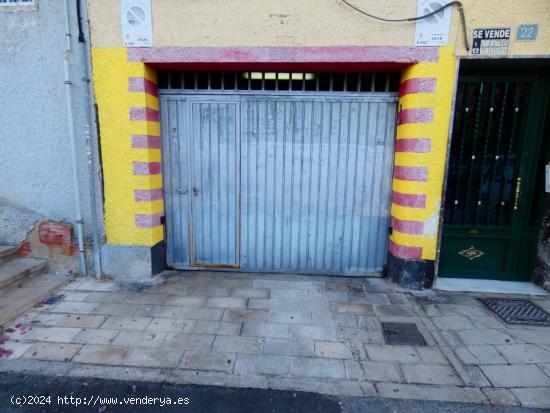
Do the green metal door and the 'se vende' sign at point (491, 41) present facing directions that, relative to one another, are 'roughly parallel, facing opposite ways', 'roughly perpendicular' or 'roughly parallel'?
roughly parallel

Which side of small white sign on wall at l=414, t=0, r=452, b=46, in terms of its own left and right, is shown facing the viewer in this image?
front

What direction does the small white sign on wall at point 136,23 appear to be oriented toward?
toward the camera

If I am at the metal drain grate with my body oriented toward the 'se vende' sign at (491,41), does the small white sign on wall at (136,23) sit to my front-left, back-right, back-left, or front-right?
front-left

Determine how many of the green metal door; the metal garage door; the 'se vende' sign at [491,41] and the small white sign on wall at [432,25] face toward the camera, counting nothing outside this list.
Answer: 4

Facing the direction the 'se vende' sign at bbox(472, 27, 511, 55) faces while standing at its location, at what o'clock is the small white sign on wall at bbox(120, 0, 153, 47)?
The small white sign on wall is roughly at 2 o'clock from the 'se vende' sign.

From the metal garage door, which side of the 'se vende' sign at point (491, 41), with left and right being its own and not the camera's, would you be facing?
right

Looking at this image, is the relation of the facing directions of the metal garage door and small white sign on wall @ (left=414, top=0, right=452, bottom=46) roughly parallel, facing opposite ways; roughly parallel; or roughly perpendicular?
roughly parallel

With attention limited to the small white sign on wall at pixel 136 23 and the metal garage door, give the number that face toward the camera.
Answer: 2

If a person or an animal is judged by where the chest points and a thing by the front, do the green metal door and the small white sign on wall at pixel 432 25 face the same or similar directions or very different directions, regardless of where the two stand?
same or similar directions

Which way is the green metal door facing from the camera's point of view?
toward the camera

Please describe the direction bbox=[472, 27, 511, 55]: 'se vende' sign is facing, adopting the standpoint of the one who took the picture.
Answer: facing the viewer
